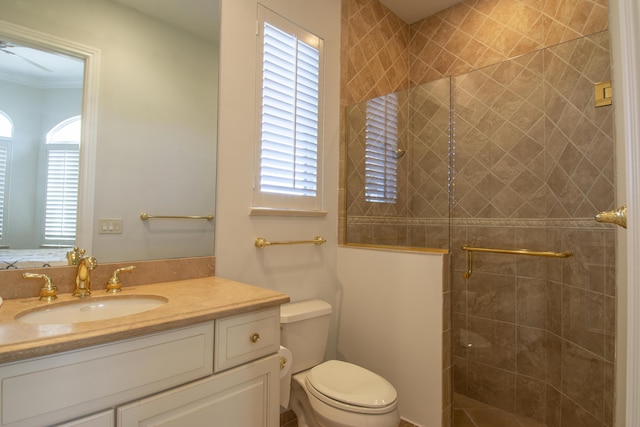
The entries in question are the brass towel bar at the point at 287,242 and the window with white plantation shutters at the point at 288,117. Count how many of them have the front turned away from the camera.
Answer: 0

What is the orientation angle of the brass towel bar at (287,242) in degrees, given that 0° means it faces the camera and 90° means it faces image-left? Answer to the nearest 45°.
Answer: approximately 315°

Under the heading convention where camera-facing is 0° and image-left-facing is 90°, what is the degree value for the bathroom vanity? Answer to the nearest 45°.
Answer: approximately 315°

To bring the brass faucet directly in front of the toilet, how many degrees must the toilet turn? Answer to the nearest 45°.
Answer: approximately 90° to its right

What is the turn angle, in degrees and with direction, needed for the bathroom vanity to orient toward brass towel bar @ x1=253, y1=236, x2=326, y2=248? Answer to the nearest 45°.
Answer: approximately 90° to its left

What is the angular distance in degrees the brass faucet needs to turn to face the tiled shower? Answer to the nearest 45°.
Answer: approximately 45° to its left
